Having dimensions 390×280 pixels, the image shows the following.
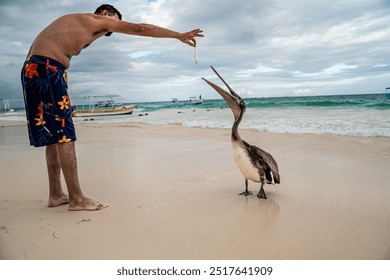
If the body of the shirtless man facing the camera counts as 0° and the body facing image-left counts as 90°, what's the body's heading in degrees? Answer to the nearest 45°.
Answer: approximately 270°

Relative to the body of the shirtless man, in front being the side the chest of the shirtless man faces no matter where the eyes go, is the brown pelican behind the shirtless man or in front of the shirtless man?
in front
